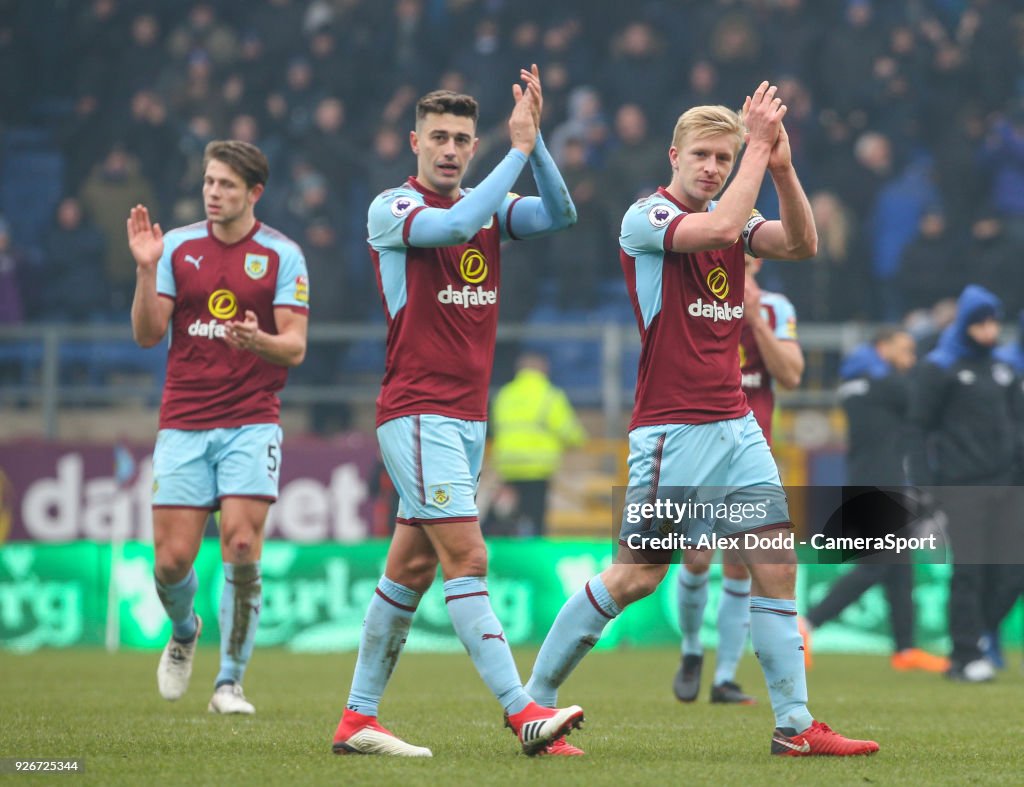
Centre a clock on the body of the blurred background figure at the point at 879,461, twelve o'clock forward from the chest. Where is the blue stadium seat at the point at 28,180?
The blue stadium seat is roughly at 7 o'clock from the blurred background figure.

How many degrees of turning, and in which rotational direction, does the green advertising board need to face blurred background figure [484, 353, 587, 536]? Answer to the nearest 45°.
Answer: approximately 135° to its left

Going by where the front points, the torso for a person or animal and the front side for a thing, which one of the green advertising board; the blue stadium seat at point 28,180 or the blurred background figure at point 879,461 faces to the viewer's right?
the blurred background figure

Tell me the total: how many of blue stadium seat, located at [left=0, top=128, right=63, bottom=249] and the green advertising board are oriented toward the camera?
2

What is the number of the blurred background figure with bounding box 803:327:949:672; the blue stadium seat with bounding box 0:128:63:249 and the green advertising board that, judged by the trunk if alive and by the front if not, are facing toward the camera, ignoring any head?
2

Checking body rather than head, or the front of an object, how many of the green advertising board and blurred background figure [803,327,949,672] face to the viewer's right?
1

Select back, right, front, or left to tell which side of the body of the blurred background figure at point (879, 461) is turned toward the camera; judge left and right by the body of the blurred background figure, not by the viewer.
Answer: right
